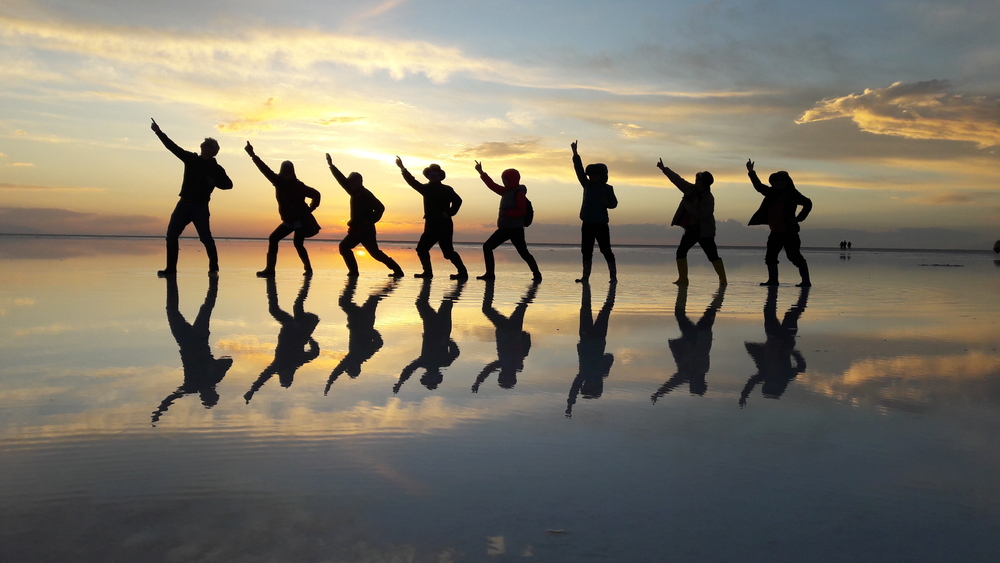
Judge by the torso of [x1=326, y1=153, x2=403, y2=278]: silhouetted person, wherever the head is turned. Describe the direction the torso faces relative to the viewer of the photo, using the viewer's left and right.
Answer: facing the viewer and to the left of the viewer

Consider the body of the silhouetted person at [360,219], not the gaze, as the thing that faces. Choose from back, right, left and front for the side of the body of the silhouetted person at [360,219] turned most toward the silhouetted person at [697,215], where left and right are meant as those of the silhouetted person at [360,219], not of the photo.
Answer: left

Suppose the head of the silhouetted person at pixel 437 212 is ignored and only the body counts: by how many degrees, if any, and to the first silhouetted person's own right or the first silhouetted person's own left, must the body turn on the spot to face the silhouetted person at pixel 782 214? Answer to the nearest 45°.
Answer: approximately 135° to the first silhouetted person's own left

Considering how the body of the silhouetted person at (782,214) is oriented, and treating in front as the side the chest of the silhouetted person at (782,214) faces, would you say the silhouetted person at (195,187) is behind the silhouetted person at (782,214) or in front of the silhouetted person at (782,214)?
in front

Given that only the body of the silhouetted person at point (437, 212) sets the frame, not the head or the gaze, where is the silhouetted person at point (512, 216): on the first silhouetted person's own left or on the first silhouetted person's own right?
on the first silhouetted person's own left

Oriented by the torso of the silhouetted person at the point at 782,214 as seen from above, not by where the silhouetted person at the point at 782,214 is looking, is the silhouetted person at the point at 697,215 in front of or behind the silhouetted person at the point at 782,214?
in front
